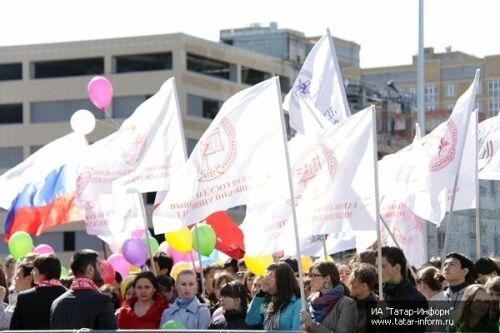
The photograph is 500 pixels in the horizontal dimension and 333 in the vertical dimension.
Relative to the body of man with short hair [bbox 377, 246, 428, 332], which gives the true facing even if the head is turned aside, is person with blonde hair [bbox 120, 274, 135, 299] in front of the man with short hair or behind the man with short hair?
in front

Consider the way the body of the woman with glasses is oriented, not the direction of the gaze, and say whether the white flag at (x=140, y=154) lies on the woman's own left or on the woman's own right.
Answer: on the woman's own right

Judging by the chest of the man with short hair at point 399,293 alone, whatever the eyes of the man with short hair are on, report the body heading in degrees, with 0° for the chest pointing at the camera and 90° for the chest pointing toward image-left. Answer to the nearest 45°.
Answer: approximately 90°

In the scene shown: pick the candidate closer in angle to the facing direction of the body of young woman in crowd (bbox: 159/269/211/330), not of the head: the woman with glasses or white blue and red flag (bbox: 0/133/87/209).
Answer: the woman with glasses

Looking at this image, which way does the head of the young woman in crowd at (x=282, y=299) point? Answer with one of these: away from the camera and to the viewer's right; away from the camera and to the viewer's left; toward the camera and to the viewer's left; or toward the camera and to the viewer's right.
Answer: toward the camera and to the viewer's left

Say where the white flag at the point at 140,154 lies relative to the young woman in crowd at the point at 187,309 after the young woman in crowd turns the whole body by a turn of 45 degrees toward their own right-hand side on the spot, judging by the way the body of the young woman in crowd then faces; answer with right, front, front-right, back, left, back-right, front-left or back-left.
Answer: back-right
